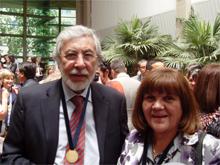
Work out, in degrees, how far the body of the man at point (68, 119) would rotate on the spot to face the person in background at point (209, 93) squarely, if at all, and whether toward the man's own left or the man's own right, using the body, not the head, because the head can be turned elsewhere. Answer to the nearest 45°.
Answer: approximately 135° to the man's own left
